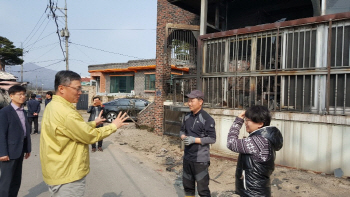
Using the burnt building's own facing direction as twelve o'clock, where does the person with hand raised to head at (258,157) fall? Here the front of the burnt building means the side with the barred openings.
The person with hand raised to head is roughly at 11 o'clock from the burnt building.

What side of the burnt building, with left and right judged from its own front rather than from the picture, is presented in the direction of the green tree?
right

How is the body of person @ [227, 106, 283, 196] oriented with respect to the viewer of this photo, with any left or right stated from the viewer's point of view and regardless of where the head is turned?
facing to the left of the viewer

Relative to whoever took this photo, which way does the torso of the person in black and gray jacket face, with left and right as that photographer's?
facing the viewer and to the left of the viewer

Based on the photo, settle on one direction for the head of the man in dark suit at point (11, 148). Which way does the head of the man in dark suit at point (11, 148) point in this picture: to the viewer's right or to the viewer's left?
to the viewer's right

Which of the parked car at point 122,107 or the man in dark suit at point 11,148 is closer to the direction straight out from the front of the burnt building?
the man in dark suit

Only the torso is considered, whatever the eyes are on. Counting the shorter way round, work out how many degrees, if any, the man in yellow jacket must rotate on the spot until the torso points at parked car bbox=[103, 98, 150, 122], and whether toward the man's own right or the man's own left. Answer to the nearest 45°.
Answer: approximately 90° to the man's own left

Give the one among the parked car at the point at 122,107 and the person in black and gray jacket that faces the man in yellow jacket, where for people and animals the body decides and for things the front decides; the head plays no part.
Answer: the person in black and gray jacket

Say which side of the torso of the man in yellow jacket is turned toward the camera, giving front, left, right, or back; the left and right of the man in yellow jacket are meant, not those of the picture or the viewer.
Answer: right

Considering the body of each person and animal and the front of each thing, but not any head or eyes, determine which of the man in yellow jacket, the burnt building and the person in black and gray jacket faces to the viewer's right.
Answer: the man in yellow jacket

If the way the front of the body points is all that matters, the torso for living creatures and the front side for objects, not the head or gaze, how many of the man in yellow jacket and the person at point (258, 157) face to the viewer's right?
1

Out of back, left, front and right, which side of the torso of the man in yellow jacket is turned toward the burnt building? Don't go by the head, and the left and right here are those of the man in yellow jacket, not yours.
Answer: front

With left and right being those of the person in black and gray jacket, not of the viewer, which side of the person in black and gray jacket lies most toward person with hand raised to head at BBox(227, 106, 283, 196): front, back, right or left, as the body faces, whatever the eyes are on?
left

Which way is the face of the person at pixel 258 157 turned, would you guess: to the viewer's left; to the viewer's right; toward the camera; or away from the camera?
to the viewer's left

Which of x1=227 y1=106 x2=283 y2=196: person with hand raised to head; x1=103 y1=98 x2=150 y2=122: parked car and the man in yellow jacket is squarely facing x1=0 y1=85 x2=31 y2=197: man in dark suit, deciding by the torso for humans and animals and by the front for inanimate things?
the person with hand raised to head

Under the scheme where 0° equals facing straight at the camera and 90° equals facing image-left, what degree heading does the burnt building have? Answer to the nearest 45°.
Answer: approximately 45°

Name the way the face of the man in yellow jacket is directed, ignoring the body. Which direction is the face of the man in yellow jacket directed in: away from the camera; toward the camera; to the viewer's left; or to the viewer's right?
to the viewer's right
